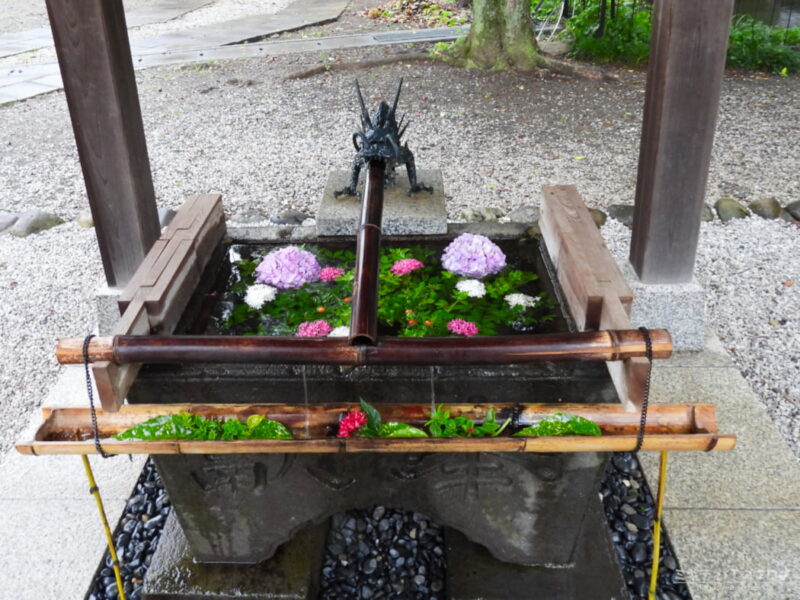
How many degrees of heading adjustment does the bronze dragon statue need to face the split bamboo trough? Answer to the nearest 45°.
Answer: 0° — it already faces it

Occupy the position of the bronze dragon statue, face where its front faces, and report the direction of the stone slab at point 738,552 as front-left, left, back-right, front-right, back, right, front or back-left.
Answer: front-left

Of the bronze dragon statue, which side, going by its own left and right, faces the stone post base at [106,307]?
right

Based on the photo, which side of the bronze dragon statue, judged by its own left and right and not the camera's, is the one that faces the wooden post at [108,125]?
right

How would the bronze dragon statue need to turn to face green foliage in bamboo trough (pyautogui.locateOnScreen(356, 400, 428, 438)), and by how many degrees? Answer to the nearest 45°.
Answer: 0° — it already faces it

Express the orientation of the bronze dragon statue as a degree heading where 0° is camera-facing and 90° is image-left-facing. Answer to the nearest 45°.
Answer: approximately 0°

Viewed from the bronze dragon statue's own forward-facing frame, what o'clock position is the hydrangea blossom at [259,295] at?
The hydrangea blossom is roughly at 2 o'clock from the bronze dragon statue.

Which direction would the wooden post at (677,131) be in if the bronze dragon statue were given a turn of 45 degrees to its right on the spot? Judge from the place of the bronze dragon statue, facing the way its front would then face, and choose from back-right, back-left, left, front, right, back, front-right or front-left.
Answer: back-left

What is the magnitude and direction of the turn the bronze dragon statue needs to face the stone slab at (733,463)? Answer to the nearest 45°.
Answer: approximately 45° to its left

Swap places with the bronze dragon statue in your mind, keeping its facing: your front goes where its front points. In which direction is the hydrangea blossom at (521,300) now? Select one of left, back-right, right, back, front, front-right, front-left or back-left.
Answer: front-left

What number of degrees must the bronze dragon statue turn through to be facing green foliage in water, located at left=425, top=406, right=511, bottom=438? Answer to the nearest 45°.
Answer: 0° — it already faces it
